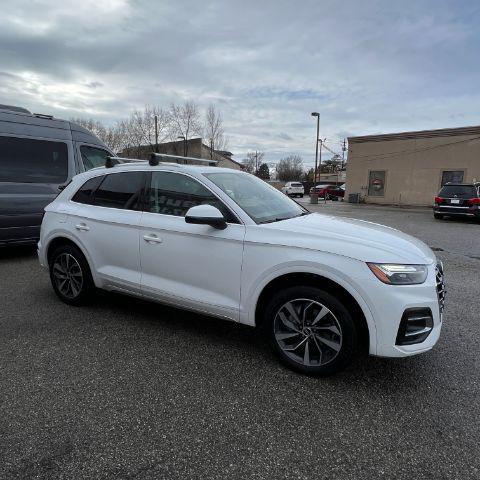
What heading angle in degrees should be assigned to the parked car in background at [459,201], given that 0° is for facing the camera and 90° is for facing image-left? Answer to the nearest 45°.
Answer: approximately 180°

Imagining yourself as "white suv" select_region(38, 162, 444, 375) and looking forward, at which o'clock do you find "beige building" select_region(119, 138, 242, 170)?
The beige building is roughly at 7 o'clock from the white suv.

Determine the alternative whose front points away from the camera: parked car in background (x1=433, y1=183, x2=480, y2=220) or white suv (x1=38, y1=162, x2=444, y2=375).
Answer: the parked car in background

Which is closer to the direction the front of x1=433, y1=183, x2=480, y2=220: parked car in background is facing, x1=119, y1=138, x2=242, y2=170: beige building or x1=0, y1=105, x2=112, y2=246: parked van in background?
the beige building

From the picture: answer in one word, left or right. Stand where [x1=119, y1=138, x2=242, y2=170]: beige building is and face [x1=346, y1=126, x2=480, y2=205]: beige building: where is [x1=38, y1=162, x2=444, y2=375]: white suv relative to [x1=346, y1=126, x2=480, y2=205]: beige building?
right

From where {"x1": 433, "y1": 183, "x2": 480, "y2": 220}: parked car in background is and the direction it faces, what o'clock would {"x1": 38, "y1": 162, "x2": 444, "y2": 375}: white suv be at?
The white suv is roughly at 6 o'clock from the parked car in background.

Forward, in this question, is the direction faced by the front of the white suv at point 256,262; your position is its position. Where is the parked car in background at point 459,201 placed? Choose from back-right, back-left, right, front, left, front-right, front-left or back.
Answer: left

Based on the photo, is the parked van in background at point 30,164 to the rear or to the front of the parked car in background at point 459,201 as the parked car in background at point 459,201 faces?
to the rear

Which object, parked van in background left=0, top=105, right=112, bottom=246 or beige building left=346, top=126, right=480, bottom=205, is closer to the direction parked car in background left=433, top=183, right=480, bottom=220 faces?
the beige building

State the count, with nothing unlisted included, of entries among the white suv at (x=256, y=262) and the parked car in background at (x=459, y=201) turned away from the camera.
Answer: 1

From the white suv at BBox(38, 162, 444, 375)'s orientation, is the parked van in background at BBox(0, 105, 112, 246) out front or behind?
behind

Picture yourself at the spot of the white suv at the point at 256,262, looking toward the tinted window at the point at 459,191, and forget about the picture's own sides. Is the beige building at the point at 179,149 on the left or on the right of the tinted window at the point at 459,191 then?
left

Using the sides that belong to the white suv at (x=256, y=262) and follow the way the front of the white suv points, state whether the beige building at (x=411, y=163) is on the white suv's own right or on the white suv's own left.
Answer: on the white suv's own left

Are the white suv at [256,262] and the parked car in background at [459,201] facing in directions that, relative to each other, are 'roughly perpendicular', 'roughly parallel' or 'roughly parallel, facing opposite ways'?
roughly perpendicular

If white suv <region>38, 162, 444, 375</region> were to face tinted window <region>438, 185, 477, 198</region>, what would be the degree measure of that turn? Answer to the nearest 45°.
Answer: approximately 90° to its left

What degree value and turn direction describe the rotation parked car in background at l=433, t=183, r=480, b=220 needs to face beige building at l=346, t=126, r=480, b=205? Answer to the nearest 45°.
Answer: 0° — it already faces it
